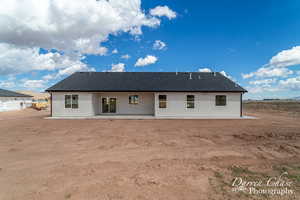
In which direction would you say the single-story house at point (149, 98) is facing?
away from the camera

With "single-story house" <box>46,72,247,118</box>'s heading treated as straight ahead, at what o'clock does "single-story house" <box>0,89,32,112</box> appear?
"single-story house" <box>0,89,32,112</box> is roughly at 10 o'clock from "single-story house" <box>46,72,247,118</box>.
